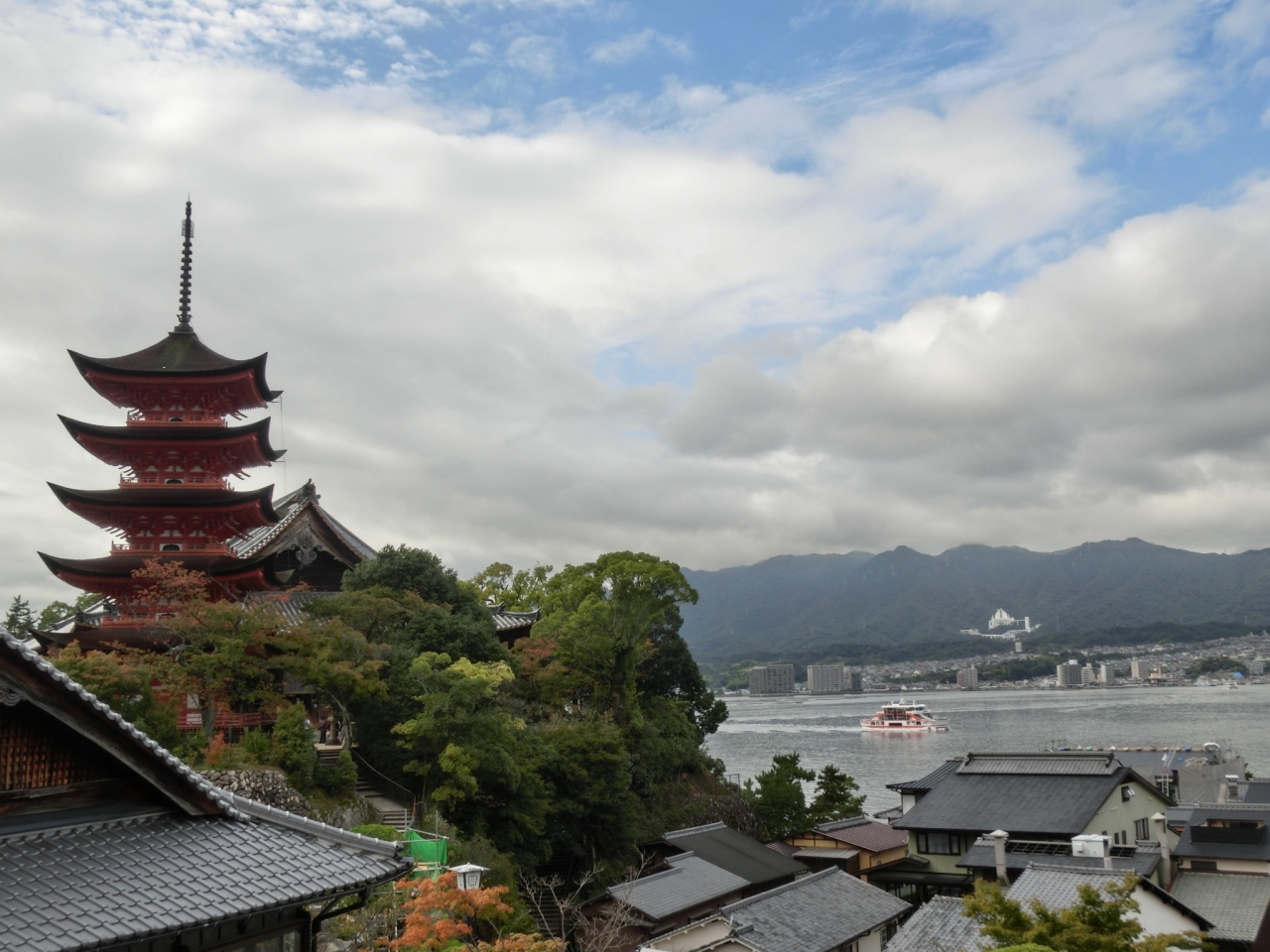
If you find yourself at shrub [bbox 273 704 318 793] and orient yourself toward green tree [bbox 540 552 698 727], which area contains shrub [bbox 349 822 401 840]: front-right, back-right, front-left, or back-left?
back-right

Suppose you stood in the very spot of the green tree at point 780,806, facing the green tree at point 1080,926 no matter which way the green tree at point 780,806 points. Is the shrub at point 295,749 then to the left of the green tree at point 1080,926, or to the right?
right
